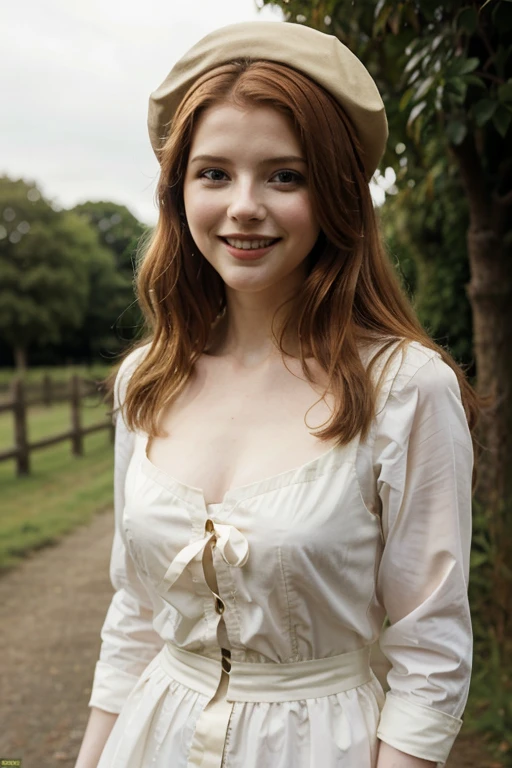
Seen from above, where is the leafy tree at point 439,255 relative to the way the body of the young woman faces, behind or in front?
behind

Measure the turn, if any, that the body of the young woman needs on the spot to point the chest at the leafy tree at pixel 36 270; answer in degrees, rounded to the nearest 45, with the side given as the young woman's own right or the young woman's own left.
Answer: approximately 135° to the young woman's own right

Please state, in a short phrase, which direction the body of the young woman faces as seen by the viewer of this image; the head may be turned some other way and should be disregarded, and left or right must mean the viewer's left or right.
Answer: facing the viewer and to the left of the viewer

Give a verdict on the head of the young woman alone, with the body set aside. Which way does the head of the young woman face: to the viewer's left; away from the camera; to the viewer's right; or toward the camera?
toward the camera

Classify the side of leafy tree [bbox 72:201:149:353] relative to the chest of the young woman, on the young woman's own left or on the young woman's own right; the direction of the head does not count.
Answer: on the young woman's own right

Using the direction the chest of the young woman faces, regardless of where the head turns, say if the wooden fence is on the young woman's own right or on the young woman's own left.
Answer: on the young woman's own right
